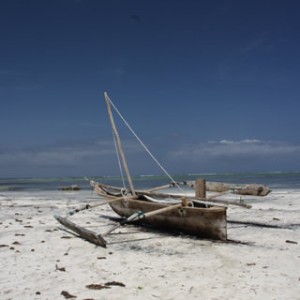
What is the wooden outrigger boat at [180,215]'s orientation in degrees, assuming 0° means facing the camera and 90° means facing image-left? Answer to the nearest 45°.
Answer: approximately 135°

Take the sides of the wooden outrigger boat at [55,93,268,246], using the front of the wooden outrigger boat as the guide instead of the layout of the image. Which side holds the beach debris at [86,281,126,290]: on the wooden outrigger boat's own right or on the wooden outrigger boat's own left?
on the wooden outrigger boat's own left

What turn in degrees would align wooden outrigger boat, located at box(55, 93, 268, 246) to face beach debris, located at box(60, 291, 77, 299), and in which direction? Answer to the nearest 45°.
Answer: approximately 90° to its left

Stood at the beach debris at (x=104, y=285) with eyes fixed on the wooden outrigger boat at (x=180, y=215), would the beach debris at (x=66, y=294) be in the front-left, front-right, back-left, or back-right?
back-left
